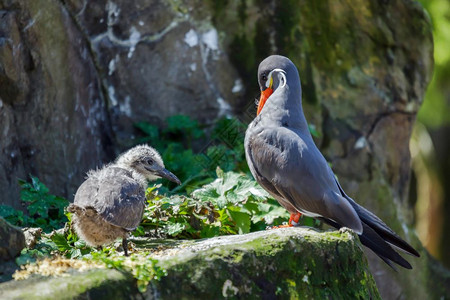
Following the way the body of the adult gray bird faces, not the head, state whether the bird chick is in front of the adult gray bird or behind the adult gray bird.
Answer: in front

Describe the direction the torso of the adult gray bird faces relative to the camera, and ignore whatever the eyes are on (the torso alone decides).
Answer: to the viewer's left
